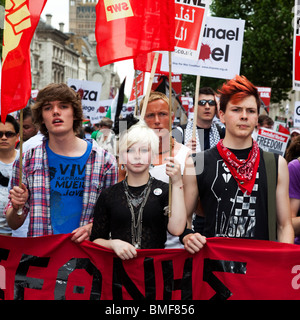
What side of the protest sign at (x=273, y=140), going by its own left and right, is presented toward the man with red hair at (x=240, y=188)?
front

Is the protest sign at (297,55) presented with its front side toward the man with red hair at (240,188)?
yes

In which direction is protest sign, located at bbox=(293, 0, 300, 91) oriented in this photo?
toward the camera

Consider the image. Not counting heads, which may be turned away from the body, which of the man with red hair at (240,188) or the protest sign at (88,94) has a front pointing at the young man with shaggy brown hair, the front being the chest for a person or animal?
the protest sign

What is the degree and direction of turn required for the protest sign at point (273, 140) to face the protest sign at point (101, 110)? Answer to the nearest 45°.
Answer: approximately 135° to its right

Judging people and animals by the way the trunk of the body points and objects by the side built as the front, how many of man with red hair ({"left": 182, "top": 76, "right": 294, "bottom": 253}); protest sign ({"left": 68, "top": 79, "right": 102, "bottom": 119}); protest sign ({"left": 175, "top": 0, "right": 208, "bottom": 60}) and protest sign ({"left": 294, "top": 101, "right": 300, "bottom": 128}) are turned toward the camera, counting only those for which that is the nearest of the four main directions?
4

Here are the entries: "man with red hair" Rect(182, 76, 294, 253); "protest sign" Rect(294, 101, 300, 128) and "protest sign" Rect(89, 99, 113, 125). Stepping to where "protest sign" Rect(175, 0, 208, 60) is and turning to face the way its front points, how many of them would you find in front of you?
1

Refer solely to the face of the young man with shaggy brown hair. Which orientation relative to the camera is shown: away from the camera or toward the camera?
toward the camera

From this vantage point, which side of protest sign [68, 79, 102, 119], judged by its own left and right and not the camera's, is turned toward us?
front

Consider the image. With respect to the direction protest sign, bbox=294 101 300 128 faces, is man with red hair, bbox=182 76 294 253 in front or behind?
in front

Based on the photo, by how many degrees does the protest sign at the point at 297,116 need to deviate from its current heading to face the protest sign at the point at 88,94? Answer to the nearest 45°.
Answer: approximately 90° to its right

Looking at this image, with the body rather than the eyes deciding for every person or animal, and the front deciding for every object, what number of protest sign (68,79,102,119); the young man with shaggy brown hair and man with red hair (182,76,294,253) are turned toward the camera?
3

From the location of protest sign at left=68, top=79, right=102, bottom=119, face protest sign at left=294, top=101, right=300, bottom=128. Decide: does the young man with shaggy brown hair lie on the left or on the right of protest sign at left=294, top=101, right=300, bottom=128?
right
